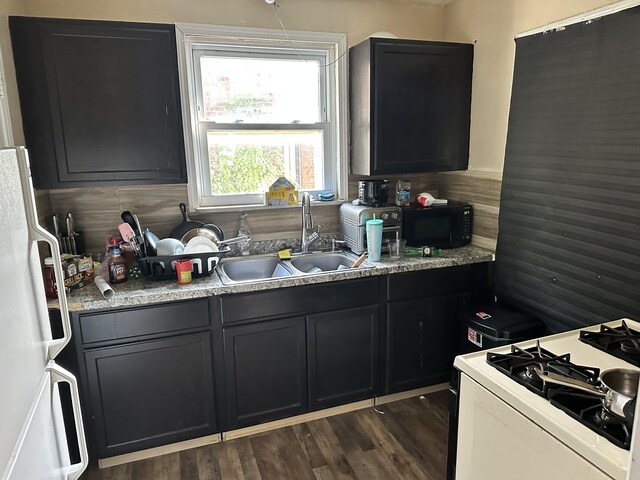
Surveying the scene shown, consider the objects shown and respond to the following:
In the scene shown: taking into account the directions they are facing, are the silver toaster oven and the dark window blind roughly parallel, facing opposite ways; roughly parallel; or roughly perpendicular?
roughly perpendicular

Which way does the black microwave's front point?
toward the camera

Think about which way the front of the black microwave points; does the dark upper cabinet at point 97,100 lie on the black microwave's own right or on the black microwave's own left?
on the black microwave's own right

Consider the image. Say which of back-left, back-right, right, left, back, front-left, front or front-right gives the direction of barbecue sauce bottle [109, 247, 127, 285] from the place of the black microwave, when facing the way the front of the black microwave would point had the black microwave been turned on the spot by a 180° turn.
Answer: back-left

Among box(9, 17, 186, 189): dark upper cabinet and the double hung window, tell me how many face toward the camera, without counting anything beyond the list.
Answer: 2

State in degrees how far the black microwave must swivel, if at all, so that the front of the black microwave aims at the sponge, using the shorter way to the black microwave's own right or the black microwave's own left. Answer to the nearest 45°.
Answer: approximately 90° to the black microwave's own right

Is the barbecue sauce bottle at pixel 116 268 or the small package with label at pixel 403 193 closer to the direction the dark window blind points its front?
the barbecue sauce bottle

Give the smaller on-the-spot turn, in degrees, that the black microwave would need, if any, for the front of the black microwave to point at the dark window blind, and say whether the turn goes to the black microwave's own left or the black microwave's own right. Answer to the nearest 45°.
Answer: approximately 45° to the black microwave's own left

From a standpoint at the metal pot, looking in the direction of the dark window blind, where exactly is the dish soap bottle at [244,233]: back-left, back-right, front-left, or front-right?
front-left

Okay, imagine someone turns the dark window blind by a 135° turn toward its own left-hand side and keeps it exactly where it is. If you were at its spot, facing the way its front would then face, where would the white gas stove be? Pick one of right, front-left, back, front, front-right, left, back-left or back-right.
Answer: right

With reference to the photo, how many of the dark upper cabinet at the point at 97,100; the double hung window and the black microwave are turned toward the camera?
3

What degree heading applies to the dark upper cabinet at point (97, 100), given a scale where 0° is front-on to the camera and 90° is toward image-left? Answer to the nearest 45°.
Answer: approximately 0°

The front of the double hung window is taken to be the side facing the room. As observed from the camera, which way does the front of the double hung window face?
facing the viewer

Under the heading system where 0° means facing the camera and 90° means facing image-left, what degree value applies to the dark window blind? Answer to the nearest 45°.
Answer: approximately 45°

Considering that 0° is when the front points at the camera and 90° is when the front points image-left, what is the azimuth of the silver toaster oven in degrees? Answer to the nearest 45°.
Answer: approximately 315°
